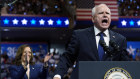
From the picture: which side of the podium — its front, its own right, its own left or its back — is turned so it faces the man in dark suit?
back

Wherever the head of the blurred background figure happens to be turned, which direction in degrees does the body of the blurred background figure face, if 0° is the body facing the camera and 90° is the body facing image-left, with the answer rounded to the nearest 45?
approximately 0°

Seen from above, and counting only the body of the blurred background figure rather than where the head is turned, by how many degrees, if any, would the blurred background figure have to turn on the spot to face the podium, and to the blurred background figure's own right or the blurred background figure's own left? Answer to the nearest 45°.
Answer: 0° — they already face it

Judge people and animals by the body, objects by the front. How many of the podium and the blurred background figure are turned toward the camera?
2

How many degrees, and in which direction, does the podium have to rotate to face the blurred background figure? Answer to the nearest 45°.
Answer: approximately 135° to its right
